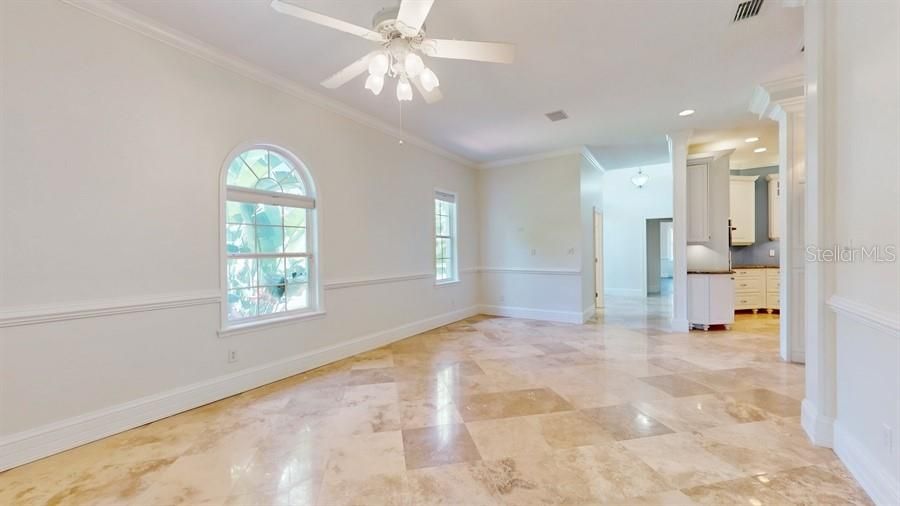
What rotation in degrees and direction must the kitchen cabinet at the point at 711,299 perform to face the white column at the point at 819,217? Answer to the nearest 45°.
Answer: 0° — it already faces it

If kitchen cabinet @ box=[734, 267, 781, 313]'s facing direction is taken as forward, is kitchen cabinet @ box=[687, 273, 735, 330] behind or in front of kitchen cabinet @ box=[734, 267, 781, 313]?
in front

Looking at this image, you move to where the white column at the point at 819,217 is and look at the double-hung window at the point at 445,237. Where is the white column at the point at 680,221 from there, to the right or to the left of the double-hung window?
right

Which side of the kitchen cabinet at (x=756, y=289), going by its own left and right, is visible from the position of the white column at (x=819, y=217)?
front

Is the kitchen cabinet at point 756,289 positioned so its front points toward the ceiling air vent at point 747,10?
yes

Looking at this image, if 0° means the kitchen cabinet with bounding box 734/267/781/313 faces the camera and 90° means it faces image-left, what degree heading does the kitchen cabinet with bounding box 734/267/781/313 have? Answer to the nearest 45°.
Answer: approximately 0°

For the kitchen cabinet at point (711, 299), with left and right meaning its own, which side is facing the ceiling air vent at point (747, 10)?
front

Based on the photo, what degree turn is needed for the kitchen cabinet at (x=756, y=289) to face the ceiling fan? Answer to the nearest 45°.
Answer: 0° — it already faces it
